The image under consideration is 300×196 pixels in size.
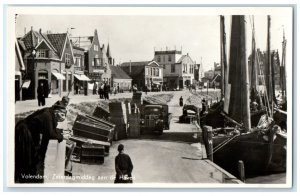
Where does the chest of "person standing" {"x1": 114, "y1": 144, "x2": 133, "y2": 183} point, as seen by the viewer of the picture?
away from the camera

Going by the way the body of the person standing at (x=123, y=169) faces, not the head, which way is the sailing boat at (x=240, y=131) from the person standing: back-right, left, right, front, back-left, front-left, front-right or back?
right

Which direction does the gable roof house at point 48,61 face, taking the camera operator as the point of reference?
facing the viewer and to the right of the viewer

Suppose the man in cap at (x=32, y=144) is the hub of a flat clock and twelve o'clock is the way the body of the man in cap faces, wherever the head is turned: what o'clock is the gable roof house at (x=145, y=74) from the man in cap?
The gable roof house is roughly at 10 o'clock from the man in cap.
